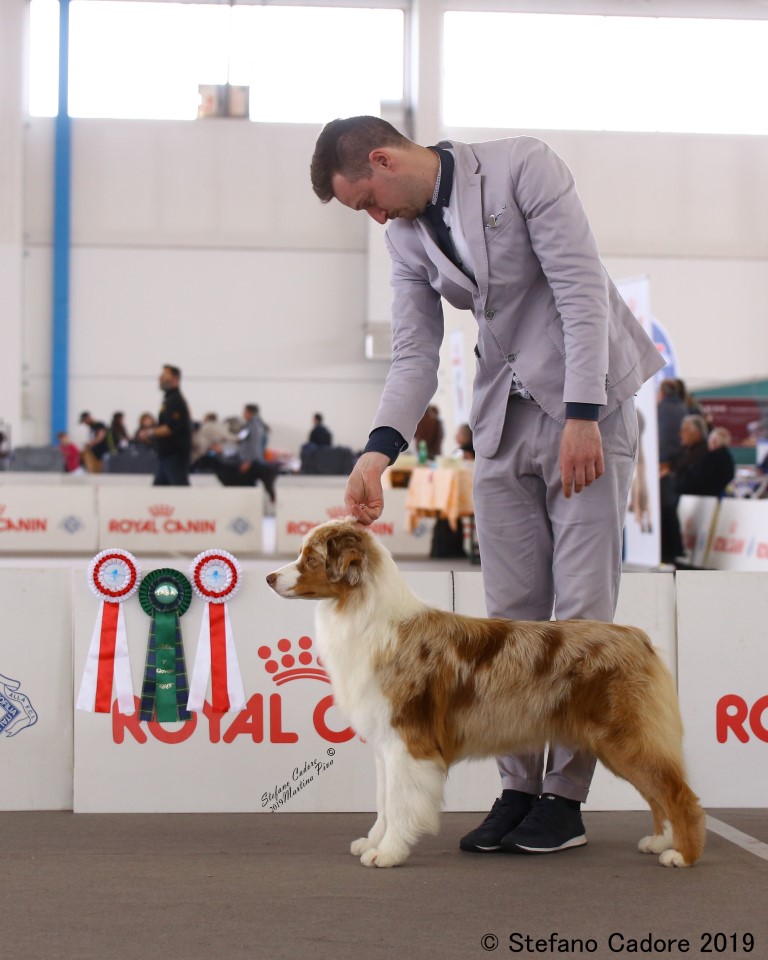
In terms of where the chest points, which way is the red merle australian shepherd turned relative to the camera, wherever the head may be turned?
to the viewer's left

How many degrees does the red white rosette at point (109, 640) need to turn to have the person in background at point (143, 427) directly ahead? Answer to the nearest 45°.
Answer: approximately 180°

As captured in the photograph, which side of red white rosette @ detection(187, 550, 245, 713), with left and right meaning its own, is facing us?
front

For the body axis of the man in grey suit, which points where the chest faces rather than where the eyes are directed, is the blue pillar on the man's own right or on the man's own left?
on the man's own right

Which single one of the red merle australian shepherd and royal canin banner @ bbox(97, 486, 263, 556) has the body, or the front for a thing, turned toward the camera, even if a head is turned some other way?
the royal canin banner

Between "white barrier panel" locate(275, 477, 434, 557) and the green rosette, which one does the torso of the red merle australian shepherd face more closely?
the green rosette

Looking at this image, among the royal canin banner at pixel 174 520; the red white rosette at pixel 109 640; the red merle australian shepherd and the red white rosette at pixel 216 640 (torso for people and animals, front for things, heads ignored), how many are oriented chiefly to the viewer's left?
1

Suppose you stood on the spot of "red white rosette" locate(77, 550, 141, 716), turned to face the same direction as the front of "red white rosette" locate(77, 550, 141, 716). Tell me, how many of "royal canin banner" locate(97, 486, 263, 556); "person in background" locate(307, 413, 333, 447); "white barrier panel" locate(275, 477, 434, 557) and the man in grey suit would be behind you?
3

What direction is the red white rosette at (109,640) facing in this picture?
toward the camera

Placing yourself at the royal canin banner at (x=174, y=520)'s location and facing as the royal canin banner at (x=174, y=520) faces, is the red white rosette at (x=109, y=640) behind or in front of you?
in front

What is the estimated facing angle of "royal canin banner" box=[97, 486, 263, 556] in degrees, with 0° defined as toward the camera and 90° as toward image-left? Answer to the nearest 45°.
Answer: approximately 0°

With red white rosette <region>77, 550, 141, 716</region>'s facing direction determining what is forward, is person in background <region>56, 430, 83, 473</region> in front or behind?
behind

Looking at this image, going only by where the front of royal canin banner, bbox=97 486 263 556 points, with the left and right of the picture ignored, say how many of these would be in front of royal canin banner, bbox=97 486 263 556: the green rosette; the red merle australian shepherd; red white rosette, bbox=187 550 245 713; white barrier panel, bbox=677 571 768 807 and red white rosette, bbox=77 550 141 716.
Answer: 5

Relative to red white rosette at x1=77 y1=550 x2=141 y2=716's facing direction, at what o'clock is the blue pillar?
The blue pillar is roughly at 6 o'clock from the red white rosette.
